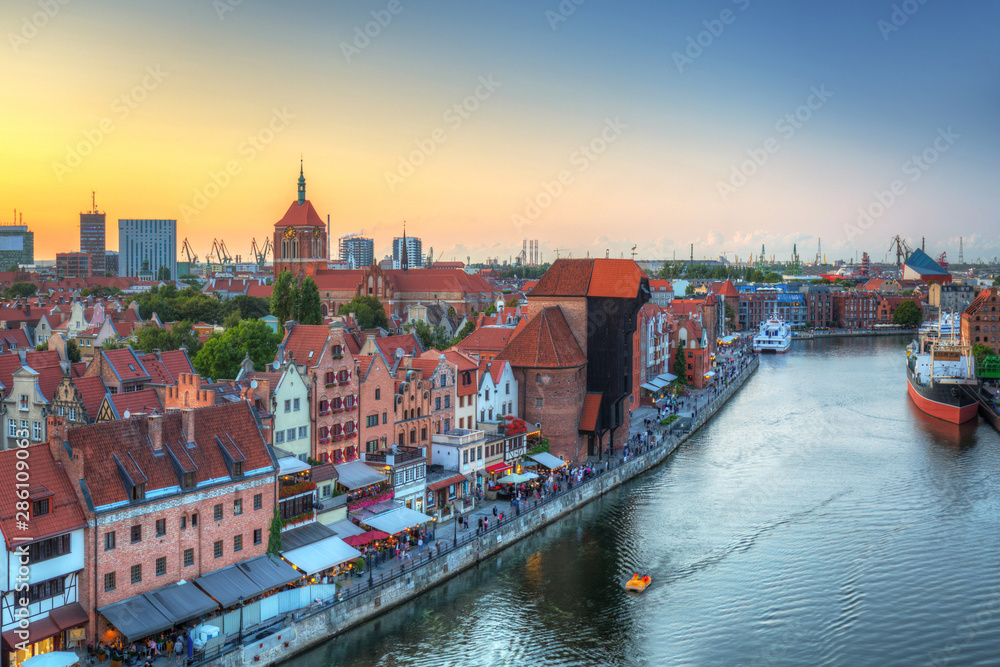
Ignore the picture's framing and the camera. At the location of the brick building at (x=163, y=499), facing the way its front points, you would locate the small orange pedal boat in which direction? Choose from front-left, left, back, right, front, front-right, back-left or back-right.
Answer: front-left

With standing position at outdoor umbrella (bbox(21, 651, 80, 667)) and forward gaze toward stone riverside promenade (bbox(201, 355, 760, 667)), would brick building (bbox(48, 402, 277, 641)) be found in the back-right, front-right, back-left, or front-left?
front-left

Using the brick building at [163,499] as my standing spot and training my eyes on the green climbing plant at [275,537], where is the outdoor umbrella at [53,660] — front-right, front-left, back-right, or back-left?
back-right

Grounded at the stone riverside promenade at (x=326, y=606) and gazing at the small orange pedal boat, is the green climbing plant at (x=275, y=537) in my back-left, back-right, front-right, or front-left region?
back-left

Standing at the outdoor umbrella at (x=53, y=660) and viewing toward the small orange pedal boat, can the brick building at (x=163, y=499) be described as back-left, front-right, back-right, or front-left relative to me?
front-left

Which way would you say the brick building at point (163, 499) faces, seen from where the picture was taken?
facing the viewer and to the right of the viewer

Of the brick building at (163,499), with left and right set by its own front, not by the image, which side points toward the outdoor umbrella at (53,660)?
right
